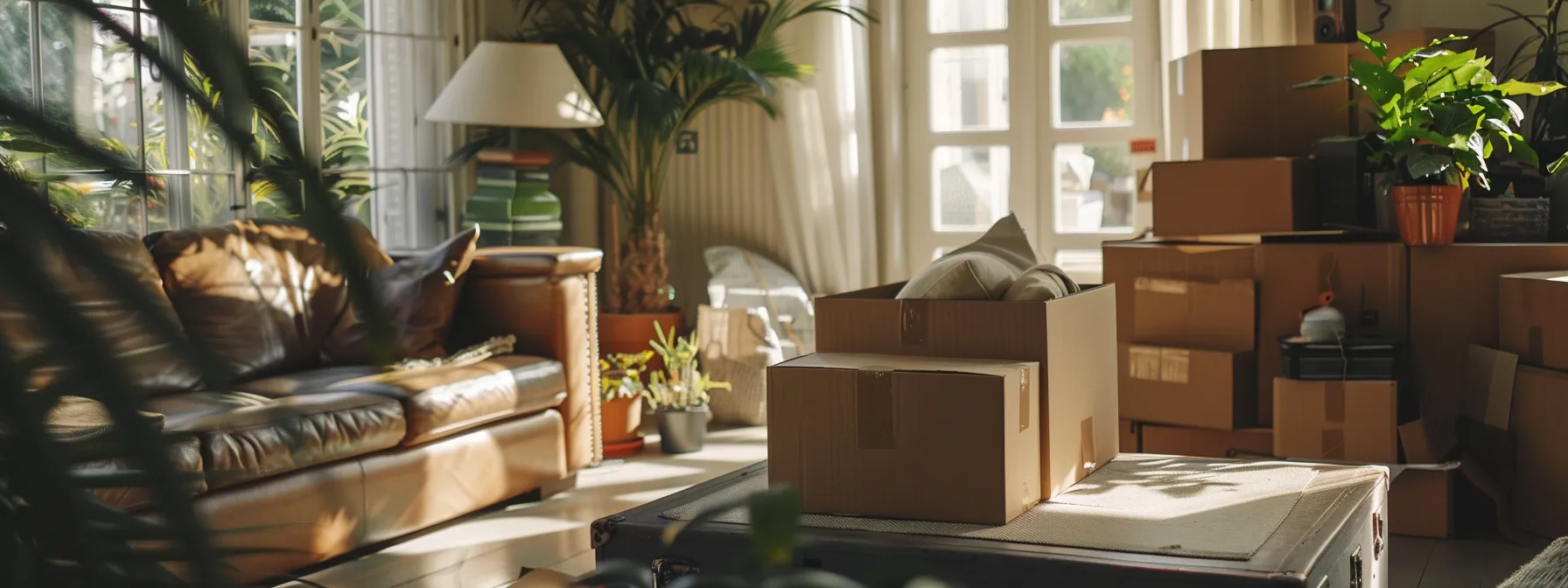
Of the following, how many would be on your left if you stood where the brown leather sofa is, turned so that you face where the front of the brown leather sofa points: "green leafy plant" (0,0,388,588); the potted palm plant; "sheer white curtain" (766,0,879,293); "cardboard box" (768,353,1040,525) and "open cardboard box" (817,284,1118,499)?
2

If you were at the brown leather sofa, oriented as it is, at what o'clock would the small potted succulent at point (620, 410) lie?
The small potted succulent is roughly at 9 o'clock from the brown leather sofa.

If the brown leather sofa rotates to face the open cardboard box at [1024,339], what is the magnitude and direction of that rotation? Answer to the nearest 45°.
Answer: approximately 45° to its right

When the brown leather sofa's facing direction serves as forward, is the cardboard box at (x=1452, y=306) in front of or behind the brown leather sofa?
in front

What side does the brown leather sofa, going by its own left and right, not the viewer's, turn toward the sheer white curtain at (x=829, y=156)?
left

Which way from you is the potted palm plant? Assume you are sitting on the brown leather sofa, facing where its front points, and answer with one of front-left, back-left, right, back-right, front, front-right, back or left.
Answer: left

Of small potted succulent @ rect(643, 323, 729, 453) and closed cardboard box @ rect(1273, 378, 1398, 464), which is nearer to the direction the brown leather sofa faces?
the closed cardboard box

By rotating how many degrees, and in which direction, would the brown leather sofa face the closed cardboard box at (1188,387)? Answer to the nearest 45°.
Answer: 0° — it already faces it

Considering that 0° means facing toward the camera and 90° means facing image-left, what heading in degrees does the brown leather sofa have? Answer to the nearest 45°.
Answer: approximately 315°

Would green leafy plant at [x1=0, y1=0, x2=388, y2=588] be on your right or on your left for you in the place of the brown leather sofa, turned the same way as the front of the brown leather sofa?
on your right

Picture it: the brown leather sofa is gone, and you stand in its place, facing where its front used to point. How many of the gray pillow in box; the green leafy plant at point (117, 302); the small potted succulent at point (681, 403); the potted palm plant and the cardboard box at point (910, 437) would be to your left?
2

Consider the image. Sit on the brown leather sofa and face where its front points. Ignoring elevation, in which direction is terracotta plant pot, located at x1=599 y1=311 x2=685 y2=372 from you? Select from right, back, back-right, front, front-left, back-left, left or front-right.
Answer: left

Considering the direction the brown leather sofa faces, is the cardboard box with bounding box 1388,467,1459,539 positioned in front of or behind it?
in front

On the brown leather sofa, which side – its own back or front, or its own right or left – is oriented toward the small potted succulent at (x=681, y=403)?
left

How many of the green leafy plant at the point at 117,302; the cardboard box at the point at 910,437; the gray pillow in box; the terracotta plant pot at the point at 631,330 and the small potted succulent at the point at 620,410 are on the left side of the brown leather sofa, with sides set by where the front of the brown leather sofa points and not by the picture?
2

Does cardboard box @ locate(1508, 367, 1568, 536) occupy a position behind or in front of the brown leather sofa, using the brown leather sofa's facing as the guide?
in front
